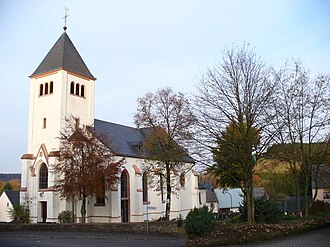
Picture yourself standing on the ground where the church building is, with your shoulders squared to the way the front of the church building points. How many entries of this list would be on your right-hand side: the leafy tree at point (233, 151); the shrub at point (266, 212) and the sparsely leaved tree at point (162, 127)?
0

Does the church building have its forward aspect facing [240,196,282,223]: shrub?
no

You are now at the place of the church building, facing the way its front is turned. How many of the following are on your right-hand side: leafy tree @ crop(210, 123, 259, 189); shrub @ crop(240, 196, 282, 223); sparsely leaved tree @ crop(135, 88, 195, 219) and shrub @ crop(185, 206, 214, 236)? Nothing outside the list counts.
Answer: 0

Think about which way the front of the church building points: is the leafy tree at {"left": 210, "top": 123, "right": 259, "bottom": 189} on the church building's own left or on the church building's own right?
on the church building's own left

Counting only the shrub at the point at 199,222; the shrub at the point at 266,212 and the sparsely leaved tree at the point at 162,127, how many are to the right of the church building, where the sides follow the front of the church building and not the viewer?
0

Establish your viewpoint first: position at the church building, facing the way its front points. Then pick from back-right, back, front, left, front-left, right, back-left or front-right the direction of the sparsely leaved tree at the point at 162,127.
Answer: left

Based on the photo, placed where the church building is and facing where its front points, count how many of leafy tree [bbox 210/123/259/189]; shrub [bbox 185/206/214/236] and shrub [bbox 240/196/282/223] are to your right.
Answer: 0

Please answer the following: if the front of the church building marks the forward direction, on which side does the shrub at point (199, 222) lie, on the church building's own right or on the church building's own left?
on the church building's own left

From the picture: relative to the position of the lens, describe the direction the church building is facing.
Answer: facing the viewer and to the left of the viewer
